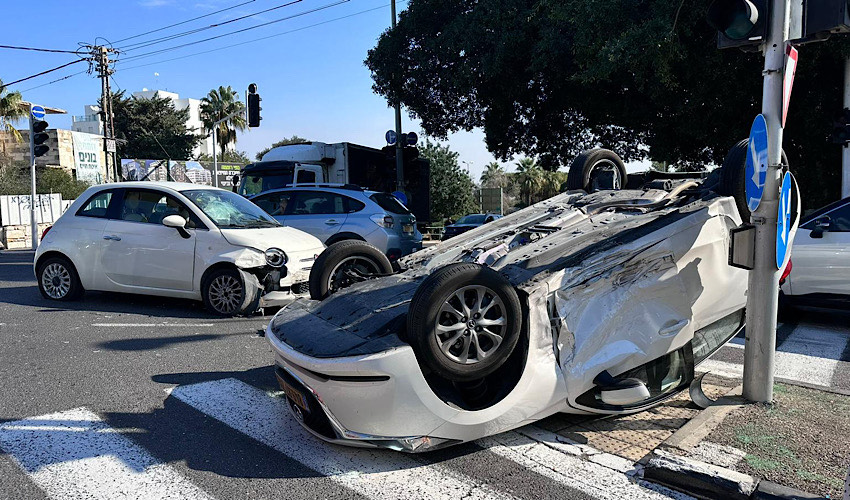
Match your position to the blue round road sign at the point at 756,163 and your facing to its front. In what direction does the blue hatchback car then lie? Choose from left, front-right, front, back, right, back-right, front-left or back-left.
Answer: front-right

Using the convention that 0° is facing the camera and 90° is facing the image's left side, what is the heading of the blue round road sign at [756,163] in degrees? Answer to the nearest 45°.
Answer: approximately 90°

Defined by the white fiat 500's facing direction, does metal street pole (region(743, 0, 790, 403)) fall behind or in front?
in front

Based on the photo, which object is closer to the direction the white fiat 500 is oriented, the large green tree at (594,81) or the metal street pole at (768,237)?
the metal street pole

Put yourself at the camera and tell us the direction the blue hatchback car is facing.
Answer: facing away from the viewer and to the left of the viewer

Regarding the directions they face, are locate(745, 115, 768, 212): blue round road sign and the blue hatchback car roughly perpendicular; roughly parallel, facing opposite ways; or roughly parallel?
roughly parallel

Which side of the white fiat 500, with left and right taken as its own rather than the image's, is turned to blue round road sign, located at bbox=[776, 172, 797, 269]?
front

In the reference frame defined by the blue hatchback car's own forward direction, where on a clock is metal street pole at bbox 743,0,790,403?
The metal street pole is roughly at 7 o'clock from the blue hatchback car.

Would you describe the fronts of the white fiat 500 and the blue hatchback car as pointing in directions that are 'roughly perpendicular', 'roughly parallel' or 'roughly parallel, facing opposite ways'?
roughly parallel, facing opposite ways

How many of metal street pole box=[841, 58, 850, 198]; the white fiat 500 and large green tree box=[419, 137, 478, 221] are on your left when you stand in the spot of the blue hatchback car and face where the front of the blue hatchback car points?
1

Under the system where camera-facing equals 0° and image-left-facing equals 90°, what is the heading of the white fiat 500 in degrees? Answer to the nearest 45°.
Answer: approximately 315°

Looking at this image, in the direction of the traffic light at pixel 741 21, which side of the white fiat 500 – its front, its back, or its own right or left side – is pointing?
front

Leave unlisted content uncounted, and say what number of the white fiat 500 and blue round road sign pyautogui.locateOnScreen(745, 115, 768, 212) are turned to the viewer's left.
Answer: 1

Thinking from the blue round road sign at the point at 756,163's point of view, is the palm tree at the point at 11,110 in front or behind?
in front

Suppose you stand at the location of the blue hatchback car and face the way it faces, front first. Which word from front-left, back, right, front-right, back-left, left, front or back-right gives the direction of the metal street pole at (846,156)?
back-right

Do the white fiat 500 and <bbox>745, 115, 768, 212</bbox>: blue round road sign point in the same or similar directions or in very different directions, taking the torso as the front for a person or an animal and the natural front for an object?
very different directions

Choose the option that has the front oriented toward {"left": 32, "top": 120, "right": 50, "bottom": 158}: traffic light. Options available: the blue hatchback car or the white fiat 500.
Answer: the blue hatchback car

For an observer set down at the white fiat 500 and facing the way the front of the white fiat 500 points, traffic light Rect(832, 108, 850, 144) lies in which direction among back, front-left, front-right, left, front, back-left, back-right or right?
front-left
